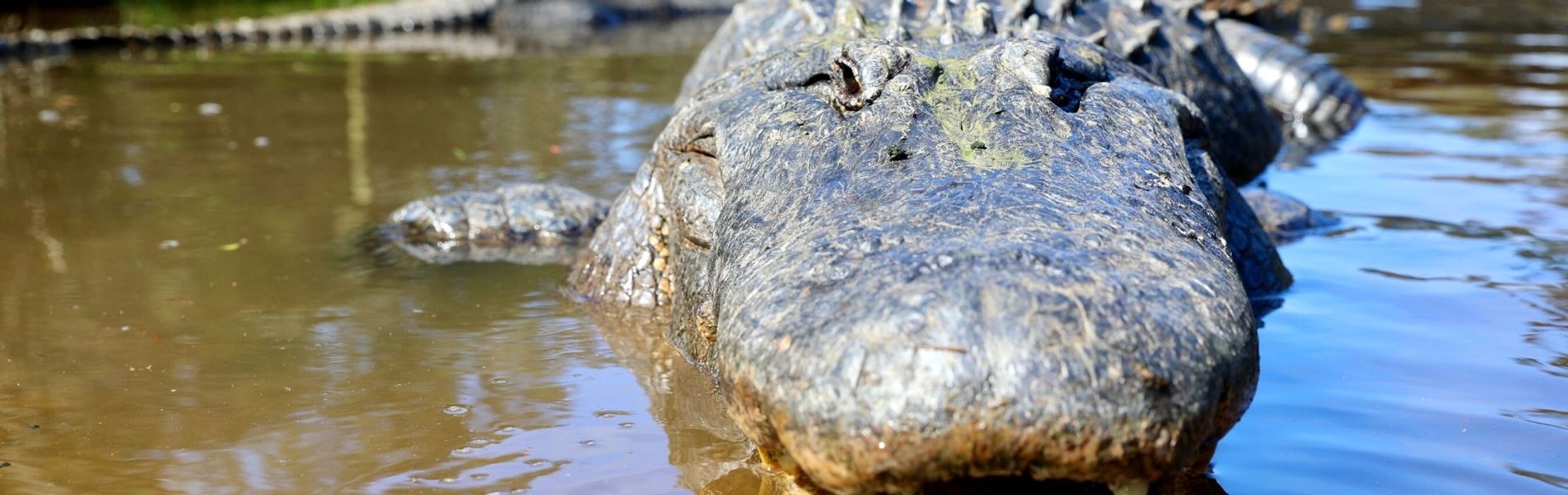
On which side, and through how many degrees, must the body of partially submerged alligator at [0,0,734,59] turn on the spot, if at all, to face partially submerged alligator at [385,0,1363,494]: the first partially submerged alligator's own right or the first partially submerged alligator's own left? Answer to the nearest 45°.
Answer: approximately 90° to the first partially submerged alligator's own right

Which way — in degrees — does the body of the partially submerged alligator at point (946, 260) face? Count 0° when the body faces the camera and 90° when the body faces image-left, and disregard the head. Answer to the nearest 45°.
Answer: approximately 0°

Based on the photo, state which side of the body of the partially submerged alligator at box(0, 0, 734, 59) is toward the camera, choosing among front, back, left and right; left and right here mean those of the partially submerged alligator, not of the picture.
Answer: right

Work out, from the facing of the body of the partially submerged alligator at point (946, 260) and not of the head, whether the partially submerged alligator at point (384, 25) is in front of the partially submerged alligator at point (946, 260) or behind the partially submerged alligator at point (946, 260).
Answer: behind

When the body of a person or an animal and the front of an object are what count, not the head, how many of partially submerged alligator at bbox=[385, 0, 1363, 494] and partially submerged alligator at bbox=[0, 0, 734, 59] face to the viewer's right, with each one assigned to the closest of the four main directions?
1
